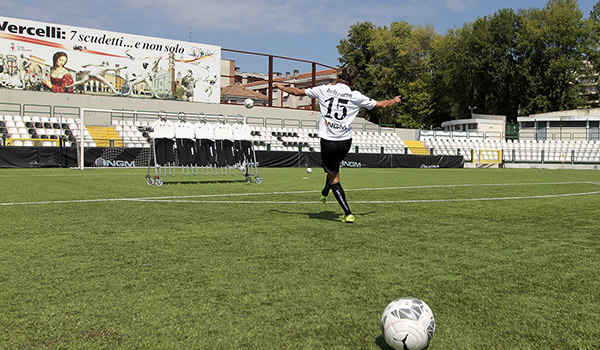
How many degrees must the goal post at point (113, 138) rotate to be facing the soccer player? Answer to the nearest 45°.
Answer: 0° — it already faces them

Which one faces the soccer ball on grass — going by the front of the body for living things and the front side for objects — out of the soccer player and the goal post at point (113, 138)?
the goal post

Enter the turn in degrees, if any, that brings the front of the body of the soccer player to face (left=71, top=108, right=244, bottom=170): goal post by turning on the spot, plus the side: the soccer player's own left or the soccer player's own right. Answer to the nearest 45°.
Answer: approximately 45° to the soccer player's own left

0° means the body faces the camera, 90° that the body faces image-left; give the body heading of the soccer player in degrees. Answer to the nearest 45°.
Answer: approximately 180°

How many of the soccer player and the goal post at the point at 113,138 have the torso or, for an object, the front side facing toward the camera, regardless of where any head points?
1

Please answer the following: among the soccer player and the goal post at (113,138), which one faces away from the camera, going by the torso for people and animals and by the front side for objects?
the soccer player

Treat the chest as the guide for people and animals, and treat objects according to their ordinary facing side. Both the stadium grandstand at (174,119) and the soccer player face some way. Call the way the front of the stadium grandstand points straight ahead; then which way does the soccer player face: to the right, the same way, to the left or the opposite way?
the opposite way

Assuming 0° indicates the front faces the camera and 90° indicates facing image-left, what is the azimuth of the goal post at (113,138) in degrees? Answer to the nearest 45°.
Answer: approximately 0°

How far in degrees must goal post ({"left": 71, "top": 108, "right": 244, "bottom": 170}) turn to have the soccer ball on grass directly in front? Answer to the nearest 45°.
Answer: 0° — it already faces it

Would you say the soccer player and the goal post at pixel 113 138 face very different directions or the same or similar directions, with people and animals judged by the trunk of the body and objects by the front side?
very different directions

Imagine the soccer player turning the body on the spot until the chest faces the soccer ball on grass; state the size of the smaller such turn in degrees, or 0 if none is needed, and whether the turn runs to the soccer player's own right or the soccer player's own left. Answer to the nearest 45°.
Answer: approximately 180°
